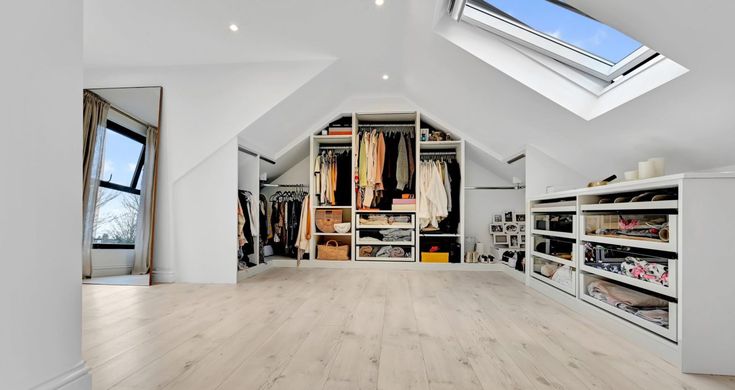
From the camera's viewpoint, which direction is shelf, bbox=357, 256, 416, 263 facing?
toward the camera

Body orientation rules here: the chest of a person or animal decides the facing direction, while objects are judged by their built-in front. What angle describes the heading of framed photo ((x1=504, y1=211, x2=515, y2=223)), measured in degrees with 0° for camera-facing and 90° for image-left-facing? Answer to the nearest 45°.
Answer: approximately 0°

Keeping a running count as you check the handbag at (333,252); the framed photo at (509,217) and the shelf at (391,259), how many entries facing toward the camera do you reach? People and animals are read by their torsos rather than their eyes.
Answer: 3

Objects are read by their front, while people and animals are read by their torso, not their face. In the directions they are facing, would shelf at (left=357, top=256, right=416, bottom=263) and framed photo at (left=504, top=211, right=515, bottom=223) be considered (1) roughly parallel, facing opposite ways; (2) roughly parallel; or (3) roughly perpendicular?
roughly parallel

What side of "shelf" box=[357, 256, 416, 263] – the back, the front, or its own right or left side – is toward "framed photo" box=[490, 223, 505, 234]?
left

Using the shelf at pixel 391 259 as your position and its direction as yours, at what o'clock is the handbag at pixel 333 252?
The handbag is roughly at 3 o'clock from the shelf.

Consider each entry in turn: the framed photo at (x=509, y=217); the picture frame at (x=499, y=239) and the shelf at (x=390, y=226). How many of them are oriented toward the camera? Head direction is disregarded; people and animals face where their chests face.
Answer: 3

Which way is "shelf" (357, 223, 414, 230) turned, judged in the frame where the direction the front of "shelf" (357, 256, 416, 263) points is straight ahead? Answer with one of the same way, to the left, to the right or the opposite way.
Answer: the same way

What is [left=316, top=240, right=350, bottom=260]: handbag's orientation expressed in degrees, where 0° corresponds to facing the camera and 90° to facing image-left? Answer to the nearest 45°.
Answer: approximately 0°

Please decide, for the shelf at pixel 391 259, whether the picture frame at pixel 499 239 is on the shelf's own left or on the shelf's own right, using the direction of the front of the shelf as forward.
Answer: on the shelf's own left

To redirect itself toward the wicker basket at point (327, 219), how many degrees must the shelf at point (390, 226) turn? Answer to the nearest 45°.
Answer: approximately 90° to its right

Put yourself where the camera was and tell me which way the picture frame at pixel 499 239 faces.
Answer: facing the viewer

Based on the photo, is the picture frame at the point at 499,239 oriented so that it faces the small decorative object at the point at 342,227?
no

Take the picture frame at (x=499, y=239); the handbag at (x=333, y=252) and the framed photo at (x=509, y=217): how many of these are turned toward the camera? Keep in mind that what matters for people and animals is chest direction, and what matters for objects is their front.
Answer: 3

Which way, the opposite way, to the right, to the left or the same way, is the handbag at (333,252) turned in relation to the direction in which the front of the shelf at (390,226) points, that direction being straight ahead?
the same way

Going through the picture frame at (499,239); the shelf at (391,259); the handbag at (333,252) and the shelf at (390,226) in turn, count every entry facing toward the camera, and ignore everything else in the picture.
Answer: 4

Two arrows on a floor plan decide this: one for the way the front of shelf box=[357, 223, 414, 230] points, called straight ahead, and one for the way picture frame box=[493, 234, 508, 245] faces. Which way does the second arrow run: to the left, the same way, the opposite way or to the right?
the same way

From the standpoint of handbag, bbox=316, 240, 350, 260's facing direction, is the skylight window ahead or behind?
ahead

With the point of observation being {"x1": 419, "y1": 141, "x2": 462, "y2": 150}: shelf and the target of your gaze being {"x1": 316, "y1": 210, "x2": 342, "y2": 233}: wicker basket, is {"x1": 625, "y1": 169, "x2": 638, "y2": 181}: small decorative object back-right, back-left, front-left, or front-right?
back-left

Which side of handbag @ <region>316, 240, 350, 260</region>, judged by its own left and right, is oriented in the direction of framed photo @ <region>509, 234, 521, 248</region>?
left
